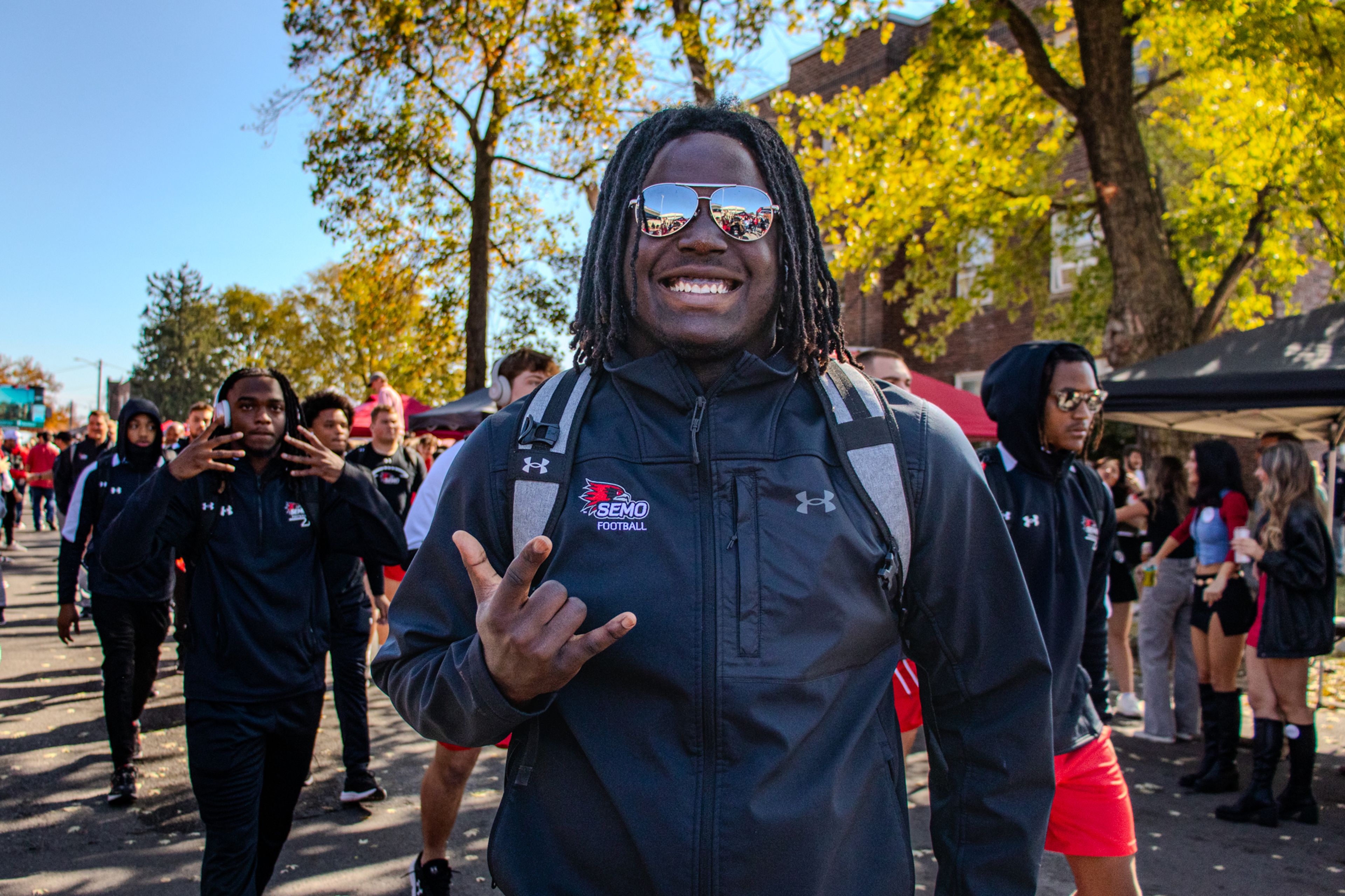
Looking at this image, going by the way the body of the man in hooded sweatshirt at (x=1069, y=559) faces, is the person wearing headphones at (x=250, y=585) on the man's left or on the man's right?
on the man's right

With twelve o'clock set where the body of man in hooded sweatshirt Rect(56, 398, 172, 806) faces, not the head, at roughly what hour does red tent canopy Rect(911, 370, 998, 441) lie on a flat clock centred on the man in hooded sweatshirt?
The red tent canopy is roughly at 9 o'clock from the man in hooded sweatshirt.

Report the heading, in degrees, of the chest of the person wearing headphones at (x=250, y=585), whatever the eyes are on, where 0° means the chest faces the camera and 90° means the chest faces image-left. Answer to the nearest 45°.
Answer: approximately 0°

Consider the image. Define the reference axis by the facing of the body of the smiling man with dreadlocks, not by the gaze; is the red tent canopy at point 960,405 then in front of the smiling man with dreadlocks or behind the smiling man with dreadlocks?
behind

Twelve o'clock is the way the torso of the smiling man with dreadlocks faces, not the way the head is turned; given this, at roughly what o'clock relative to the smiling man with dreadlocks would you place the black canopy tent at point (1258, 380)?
The black canopy tent is roughly at 7 o'clock from the smiling man with dreadlocks.

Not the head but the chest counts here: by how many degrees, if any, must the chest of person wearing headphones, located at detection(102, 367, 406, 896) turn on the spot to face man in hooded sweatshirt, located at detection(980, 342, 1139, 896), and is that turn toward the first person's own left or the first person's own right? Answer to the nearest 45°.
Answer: approximately 45° to the first person's own left

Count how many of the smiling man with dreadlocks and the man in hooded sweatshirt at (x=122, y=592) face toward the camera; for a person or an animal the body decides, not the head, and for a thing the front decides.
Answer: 2

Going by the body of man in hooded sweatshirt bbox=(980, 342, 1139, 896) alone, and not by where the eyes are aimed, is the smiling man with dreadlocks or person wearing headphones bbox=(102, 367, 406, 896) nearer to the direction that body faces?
the smiling man with dreadlocks

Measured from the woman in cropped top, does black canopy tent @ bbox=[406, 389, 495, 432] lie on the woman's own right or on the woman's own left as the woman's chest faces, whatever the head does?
on the woman's own right

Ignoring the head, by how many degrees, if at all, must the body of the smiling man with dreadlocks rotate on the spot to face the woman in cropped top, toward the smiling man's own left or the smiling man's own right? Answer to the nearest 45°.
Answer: approximately 135° to the smiling man's own left
